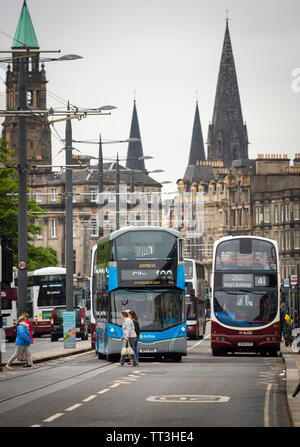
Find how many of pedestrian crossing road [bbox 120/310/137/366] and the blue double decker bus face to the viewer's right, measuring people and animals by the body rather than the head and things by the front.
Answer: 0

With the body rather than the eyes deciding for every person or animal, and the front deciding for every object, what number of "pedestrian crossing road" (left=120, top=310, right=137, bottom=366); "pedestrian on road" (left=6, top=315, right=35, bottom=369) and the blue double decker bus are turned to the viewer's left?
1

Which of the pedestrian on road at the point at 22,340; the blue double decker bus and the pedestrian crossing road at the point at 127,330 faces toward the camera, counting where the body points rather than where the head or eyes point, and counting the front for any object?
the blue double decker bus

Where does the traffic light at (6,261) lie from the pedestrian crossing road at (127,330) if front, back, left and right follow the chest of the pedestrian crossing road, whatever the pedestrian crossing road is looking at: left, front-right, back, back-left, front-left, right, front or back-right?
front-left

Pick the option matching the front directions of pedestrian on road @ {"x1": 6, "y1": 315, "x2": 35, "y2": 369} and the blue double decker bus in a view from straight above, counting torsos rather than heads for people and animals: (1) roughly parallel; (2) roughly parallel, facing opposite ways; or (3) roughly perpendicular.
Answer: roughly perpendicular

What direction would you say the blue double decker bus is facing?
toward the camera

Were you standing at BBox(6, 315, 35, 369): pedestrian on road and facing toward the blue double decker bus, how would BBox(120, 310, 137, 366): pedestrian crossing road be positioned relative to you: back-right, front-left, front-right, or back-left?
front-right

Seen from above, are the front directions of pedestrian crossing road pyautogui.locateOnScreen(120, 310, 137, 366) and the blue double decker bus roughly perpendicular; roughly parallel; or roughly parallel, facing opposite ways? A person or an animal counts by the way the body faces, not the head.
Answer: roughly perpendicular

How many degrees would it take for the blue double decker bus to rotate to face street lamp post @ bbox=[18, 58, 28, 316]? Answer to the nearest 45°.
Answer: approximately 90° to its right

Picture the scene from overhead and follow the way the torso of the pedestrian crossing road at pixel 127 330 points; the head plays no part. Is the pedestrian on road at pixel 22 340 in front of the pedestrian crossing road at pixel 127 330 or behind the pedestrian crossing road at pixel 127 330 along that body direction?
in front

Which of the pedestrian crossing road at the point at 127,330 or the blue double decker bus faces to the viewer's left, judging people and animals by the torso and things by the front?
the pedestrian crossing road

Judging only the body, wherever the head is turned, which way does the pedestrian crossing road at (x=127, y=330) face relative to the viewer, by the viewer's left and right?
facing to the left of the viewer
